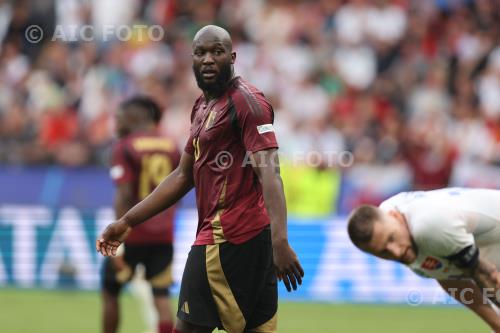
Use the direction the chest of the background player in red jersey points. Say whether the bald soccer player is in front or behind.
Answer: behind

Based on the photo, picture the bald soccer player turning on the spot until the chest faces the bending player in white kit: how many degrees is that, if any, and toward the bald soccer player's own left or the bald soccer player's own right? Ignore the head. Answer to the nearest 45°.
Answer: approximately 135° to the bald soccer player's own left

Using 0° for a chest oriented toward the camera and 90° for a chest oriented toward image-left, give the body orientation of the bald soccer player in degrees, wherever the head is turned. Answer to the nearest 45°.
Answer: approximately 45°

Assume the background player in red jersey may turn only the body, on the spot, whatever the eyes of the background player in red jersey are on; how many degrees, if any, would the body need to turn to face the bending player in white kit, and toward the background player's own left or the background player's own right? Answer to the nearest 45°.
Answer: approximately 180°

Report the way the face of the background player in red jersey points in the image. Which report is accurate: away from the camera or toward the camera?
away from the camera

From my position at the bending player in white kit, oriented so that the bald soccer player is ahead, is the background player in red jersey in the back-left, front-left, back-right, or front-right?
front-right

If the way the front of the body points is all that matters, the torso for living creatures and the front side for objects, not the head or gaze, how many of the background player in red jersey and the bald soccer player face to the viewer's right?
0

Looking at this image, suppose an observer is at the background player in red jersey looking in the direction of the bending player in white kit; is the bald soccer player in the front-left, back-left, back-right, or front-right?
front-right

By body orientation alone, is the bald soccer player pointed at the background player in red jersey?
no

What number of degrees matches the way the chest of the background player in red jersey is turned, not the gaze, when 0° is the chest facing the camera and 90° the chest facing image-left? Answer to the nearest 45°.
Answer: approximately 135°
